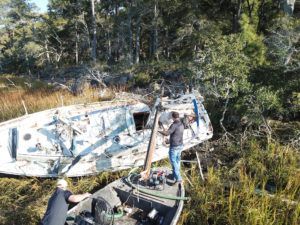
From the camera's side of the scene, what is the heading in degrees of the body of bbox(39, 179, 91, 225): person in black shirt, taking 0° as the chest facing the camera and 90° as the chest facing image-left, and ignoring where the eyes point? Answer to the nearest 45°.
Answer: approximately 225°

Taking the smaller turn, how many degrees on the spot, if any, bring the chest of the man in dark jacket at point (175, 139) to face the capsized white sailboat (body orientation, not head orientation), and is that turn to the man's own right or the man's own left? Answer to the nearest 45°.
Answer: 0° — they already face it

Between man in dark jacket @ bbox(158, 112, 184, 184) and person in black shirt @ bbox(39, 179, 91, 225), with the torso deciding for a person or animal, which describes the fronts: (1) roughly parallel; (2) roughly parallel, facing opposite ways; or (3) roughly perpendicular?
roughly perpendicular

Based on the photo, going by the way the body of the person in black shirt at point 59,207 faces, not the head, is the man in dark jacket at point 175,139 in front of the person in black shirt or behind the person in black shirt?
in front
